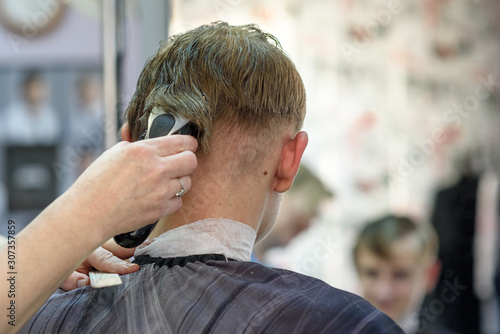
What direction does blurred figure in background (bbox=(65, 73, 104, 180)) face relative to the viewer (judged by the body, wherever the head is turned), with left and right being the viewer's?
facing the viewer

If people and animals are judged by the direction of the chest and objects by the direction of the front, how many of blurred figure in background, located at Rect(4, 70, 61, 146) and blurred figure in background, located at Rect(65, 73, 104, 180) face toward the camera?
2

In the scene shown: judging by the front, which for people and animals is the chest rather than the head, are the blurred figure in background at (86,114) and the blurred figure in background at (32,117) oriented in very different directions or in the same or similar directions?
same or similar directions

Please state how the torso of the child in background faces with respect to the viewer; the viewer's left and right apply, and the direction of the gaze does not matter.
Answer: facing the viewer and to the left of the viewer

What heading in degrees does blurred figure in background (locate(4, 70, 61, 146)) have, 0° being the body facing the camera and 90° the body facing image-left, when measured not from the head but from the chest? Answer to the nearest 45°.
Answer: approximately 0°

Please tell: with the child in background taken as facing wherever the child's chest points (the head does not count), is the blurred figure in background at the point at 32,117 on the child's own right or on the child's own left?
on the child's own right
